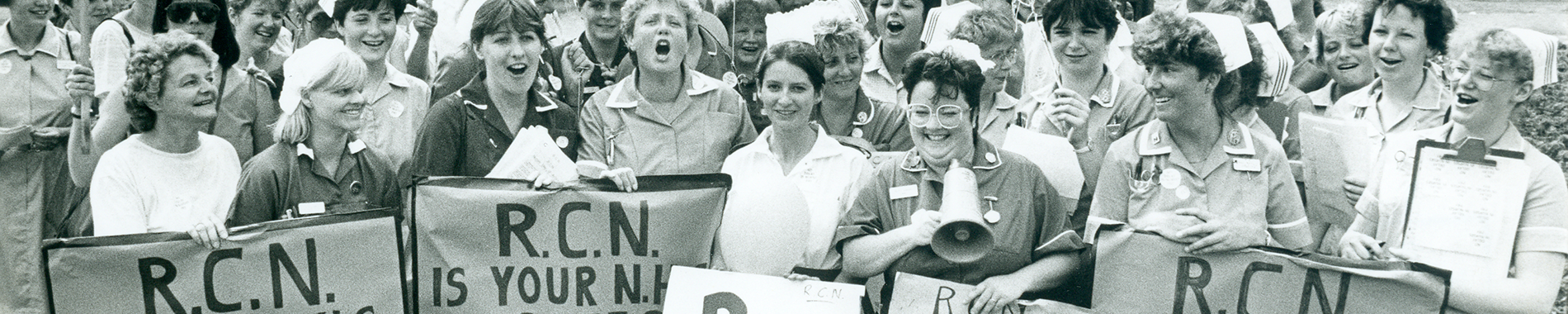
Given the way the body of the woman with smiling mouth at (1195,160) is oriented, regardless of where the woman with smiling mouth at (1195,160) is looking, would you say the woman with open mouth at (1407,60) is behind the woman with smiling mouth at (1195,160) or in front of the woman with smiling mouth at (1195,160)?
behind

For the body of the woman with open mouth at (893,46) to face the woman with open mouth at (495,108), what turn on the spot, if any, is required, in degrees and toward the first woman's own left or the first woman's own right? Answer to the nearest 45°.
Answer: approximately 45° to the first woman's own right
